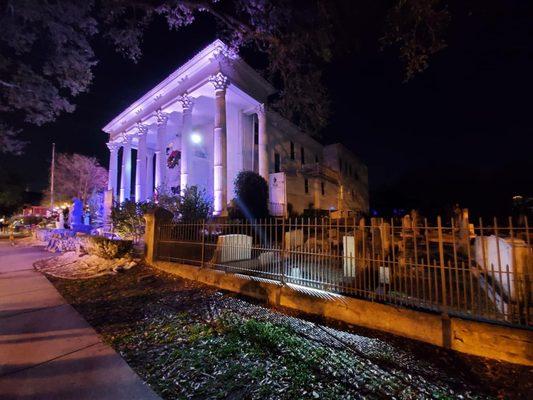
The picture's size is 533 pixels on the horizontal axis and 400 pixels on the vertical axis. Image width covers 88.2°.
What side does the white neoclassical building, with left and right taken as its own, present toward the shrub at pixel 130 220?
front

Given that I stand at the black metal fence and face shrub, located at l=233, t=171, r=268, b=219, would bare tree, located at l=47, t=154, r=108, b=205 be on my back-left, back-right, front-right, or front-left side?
front-left

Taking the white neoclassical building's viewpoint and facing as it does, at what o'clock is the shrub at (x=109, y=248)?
The shrub is roughly at 11 o'clock from the white neoclassical building.

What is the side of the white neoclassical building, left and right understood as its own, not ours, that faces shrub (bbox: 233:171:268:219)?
left

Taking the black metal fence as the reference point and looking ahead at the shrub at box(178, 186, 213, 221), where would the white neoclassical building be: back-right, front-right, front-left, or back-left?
front-right

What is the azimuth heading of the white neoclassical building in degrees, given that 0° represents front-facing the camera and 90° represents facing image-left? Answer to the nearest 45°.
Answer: approximately 45°
